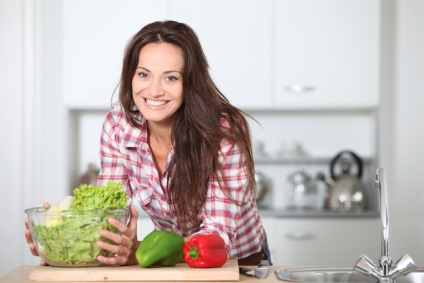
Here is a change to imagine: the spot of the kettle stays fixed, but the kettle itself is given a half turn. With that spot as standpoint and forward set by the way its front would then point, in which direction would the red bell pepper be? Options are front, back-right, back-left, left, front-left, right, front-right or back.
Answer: right

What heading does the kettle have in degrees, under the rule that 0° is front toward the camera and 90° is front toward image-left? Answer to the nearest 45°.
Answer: approximately 90°

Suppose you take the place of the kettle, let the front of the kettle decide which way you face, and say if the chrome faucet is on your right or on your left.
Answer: on your left

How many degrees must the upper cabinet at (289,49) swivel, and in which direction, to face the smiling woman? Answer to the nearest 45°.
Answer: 0° — it already faces them

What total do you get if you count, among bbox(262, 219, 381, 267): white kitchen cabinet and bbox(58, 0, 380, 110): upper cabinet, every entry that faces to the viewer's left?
0

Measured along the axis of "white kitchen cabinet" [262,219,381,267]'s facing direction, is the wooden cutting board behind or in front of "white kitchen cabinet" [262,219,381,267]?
in front

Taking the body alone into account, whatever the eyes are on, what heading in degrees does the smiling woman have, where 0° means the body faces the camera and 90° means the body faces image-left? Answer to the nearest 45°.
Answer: approximately 45°

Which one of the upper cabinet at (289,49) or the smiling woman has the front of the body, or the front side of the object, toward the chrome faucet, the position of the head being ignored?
the upper cabinet

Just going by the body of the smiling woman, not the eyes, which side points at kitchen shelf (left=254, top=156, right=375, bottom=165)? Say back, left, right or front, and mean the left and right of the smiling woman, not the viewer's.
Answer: back
